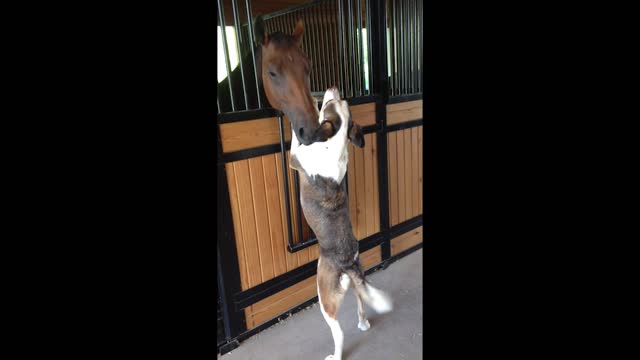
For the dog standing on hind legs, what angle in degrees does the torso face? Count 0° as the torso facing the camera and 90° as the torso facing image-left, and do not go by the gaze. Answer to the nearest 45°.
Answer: approximately 135°

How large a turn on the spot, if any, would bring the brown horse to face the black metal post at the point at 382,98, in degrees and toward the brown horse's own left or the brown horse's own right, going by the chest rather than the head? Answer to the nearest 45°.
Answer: approximately 90° to the brown horse's own left

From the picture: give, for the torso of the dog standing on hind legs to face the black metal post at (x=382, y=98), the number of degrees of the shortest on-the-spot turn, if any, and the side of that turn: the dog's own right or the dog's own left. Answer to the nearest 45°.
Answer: approximately 45° to the dog's own right

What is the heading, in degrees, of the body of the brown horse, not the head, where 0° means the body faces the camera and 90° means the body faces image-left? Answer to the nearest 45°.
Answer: approximately 315°

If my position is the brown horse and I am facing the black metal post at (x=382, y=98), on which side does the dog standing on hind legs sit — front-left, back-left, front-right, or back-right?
front-right

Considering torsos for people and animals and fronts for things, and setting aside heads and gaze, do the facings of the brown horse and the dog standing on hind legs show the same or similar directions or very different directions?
very different directions
